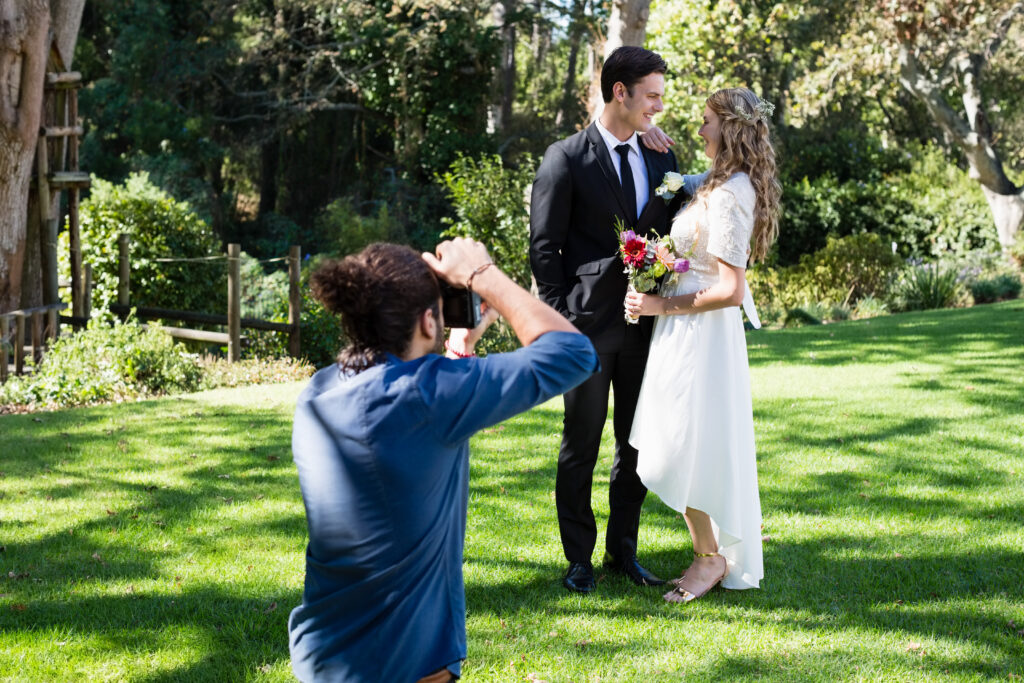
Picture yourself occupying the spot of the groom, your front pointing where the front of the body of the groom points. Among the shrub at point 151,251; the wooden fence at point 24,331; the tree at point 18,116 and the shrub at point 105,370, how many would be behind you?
4

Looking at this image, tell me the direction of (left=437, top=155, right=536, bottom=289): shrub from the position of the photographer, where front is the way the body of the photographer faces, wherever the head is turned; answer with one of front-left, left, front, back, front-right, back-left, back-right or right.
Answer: front-left

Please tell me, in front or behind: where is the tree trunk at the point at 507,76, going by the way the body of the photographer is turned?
in front

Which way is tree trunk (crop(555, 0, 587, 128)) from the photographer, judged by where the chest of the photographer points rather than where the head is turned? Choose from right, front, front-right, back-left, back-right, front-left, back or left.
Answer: front-left

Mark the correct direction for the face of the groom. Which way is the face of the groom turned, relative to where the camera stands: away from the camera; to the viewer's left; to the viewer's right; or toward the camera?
to the viewer's right

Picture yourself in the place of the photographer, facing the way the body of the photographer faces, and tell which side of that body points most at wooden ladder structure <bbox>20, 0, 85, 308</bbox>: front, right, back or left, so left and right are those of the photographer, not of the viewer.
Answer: left

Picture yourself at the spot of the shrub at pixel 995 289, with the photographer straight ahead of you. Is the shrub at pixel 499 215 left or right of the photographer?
right

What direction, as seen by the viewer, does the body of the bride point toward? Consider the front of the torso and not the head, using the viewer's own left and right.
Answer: facing to the left of the viewer

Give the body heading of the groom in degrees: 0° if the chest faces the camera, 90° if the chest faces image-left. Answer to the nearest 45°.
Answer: approximately 315°

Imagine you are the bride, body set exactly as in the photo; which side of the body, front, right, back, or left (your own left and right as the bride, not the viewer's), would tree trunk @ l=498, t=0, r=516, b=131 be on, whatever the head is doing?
right

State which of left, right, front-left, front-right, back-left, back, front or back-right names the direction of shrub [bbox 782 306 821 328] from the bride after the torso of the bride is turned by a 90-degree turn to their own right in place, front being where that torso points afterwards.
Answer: front

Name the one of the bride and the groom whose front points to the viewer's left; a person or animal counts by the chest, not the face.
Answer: the bride

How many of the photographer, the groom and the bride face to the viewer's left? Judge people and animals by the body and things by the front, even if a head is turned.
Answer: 1
